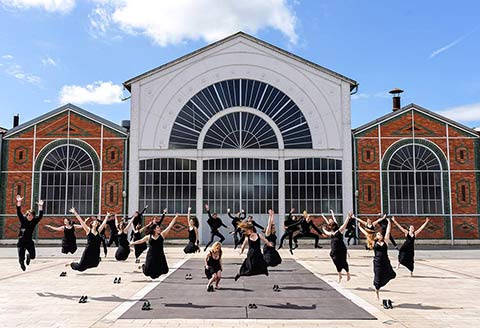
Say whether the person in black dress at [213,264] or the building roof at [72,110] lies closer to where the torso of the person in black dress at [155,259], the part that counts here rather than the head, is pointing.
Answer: the person in black dress

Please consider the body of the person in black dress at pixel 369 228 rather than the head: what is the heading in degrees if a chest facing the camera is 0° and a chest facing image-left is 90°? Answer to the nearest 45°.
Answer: approximately 0°

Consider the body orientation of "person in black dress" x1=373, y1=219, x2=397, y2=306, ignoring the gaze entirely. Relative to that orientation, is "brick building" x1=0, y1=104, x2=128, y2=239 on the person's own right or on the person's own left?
on the person's own right

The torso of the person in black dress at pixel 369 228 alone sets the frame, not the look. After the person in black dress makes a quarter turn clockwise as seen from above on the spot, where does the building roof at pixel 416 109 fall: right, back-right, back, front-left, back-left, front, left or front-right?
right

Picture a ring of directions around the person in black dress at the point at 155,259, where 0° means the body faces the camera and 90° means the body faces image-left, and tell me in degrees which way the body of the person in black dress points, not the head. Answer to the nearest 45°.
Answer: approximately 0°

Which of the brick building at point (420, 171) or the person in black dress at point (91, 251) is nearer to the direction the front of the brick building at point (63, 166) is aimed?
the person in black dress

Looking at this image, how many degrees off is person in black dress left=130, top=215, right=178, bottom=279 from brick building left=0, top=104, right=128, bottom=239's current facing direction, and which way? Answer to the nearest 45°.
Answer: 0° — it already faces them

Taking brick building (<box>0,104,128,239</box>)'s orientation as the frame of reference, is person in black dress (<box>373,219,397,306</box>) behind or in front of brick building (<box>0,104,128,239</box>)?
in front

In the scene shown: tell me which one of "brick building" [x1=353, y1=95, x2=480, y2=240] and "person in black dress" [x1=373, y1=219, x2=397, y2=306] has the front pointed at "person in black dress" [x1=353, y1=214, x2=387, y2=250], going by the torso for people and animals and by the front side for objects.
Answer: the brick building

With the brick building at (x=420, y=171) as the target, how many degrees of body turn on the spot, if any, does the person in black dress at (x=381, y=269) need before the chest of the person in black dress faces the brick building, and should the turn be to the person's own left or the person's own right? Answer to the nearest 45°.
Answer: approximately 135° to the person's own right
